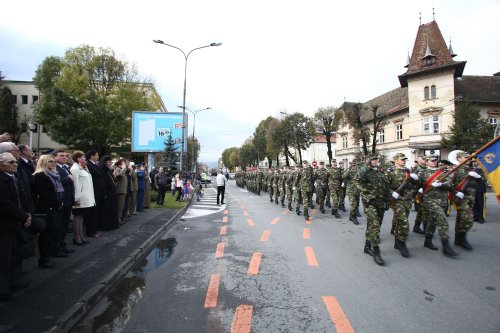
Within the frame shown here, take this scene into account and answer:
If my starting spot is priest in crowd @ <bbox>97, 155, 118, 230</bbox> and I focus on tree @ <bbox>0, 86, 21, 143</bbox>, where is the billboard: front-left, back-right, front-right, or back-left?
front-right

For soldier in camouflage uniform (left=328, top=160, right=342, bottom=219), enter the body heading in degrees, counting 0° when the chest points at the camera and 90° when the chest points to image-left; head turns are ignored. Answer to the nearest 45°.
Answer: approximately 0°

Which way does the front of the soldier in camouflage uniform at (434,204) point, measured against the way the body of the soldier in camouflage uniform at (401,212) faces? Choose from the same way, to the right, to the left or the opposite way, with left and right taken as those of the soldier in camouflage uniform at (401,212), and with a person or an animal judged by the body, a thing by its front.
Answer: the same way

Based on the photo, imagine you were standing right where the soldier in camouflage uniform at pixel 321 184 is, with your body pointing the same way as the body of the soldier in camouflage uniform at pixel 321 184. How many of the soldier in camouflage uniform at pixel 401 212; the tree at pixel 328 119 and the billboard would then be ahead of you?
1

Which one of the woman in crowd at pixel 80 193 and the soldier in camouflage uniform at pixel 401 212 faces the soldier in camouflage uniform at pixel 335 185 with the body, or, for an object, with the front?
the woman in crowd

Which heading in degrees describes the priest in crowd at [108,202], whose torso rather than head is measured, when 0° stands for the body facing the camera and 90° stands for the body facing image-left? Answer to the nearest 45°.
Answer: approximately 270°

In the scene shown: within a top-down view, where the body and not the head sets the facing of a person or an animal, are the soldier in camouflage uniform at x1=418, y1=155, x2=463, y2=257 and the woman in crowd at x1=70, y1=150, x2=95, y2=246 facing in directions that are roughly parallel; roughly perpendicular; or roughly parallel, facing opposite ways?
roughly perpendicular

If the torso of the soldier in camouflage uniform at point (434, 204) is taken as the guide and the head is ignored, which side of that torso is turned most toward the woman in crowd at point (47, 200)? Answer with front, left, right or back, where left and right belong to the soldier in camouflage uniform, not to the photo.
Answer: right

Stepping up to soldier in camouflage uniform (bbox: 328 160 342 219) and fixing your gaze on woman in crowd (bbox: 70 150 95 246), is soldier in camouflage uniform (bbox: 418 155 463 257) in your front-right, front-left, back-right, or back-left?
front-left

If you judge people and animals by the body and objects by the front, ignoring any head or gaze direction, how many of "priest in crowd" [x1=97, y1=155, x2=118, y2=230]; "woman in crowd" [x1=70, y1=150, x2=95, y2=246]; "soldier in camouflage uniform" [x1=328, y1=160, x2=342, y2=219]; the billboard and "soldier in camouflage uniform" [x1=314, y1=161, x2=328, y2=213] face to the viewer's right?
2

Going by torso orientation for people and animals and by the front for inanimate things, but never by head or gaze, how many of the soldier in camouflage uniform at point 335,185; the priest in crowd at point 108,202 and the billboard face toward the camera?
2

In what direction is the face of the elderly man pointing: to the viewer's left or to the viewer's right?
to the viewer's right

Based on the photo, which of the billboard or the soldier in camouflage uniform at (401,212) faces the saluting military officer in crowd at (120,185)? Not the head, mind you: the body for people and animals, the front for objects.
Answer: the billboard

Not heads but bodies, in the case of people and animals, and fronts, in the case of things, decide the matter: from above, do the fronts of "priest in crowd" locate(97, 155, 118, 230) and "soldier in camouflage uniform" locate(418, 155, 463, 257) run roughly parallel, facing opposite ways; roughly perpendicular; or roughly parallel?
roughly perpendicular

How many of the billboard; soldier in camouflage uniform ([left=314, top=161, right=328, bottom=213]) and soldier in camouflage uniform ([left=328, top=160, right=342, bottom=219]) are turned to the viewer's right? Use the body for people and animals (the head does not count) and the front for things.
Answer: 0

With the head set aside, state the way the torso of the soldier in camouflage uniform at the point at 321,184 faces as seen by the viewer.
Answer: toward the camera

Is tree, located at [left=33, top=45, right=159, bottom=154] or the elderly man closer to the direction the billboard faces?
the elderly man

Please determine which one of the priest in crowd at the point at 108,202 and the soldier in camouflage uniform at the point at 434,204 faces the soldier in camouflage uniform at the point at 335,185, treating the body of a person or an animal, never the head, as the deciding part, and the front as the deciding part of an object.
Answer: the priest in crowd

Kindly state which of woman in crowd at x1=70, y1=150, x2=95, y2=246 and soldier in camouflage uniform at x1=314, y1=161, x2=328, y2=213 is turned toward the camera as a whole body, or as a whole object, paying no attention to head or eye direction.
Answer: the soldier in camouflage uniform

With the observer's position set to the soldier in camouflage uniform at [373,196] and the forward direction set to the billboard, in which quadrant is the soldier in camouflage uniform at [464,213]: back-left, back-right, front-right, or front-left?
back-right

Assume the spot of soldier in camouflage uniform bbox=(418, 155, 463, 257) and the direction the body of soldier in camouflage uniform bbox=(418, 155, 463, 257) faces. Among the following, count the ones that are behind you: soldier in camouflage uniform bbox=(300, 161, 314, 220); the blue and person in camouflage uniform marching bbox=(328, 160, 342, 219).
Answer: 2
